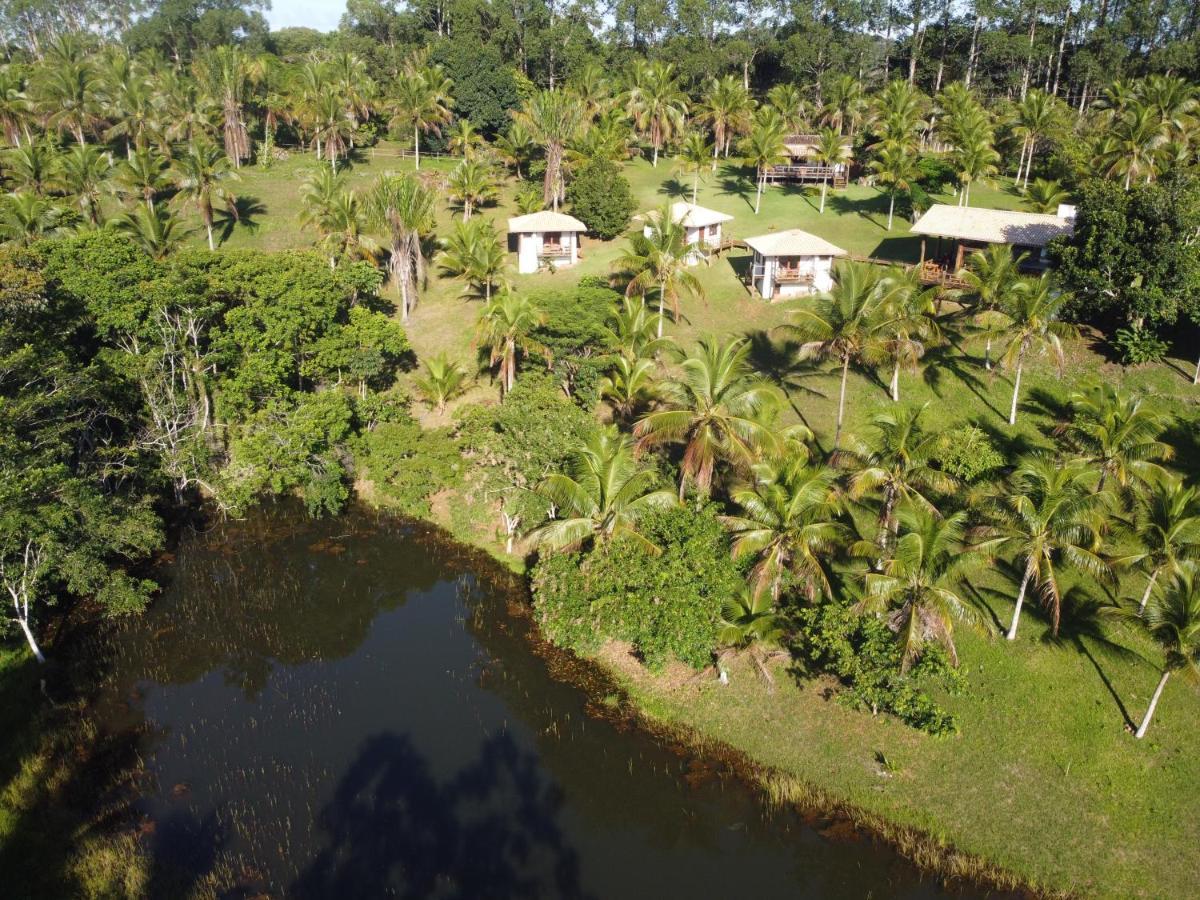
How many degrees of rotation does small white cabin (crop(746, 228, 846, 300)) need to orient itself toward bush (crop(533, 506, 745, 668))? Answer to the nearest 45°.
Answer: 0° — it already faces it

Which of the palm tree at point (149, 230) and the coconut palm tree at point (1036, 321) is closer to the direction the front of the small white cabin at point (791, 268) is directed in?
the coconut palm tree

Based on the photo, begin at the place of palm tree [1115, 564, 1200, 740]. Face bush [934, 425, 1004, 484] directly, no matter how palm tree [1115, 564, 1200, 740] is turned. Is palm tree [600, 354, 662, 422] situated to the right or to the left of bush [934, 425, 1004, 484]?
left

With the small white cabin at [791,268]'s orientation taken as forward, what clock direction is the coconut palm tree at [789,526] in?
The coconut palm tree is roughly at 12 o'clock from the small white cabin.

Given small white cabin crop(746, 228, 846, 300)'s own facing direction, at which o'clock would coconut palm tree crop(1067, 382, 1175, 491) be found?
The coconut palm tree is roughly at 11 o'clock from the small white cabin.

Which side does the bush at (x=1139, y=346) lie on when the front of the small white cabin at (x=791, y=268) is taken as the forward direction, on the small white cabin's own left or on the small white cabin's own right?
on the small white cabin's own left

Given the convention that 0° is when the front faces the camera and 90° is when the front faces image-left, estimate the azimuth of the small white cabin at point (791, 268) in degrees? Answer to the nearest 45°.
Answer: approximately 0°

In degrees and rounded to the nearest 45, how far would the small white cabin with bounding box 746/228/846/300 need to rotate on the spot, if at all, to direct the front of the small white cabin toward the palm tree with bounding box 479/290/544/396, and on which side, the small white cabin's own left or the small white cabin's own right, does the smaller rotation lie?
approximately 45° to the small white cabin's own right

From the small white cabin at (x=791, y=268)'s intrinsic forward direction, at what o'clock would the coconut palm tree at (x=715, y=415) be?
The coconut palm tree is roughly at 12 o'clock from the small white cabin.

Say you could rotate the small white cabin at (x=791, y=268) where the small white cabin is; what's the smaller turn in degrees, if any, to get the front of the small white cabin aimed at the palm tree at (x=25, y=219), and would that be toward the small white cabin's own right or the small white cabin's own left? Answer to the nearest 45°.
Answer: approximately 90° to the small white cabin's own right

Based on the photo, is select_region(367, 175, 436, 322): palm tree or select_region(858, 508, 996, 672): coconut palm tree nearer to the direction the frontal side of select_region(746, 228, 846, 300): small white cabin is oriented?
the coconut palm tree
